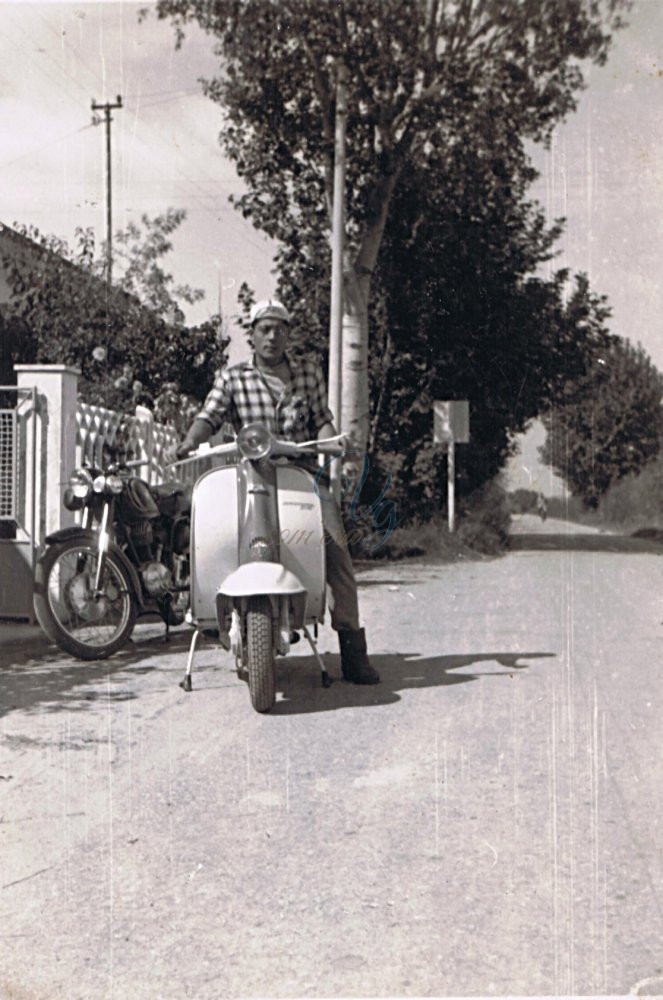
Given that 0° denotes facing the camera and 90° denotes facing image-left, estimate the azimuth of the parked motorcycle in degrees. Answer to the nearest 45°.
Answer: approximately 45°

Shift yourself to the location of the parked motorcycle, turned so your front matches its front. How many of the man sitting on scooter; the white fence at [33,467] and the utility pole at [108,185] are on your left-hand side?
1

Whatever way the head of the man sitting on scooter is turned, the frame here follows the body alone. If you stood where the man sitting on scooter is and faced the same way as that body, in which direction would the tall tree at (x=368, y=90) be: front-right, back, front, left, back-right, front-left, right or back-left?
back

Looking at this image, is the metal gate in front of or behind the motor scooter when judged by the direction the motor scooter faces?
behind

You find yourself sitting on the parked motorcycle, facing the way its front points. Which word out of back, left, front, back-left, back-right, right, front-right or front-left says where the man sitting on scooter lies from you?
left

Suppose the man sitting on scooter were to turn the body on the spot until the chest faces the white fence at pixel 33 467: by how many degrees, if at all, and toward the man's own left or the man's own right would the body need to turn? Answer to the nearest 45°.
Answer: approximately 135° to the man's own right

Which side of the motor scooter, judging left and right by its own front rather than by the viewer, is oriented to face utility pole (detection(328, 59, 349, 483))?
back

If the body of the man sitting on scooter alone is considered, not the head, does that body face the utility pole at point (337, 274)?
no

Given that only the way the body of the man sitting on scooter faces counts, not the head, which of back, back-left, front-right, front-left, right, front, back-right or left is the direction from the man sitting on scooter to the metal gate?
back-right

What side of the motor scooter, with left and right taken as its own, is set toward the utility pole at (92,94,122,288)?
back

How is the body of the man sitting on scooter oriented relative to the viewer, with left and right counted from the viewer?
facing the viewer

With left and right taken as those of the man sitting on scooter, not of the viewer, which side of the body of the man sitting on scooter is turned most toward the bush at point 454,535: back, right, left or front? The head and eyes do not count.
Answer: back

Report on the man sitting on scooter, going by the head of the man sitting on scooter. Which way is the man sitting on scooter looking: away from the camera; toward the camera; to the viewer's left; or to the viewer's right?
toward the camera

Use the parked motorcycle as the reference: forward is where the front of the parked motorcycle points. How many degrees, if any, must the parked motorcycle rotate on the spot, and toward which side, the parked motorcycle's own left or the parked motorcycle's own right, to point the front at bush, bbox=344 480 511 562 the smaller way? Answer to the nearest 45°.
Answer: approximately 180°

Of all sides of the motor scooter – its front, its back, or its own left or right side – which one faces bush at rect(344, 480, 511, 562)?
back
